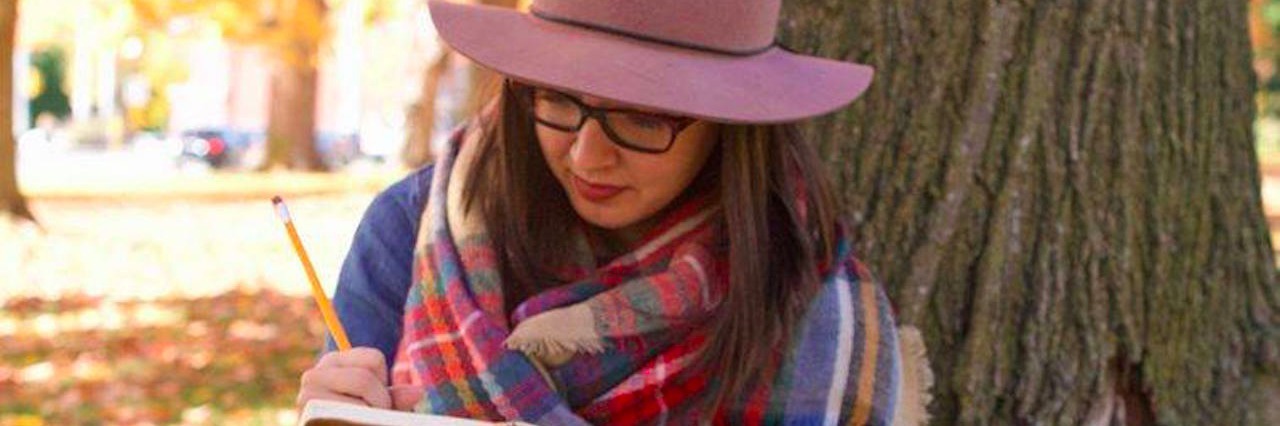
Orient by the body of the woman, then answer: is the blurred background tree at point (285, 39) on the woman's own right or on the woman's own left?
on the woman's own right

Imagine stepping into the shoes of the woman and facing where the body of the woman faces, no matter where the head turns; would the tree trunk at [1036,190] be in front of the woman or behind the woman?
behind

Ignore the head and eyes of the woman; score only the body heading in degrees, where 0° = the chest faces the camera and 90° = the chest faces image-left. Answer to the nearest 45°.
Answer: approximately 45°

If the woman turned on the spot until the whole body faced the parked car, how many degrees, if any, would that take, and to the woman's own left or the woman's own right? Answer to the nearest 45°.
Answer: approximately 135° to the woman's own right

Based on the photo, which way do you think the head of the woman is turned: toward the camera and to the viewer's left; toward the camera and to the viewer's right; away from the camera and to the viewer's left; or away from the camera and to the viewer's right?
toward the camera and to the viewer's left
